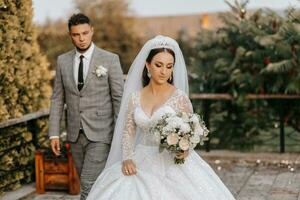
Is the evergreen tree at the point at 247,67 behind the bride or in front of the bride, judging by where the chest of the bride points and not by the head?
behind

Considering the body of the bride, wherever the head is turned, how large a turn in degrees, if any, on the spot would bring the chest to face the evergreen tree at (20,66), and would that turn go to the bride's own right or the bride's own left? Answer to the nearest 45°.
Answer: approximately 135° to the bride's own right

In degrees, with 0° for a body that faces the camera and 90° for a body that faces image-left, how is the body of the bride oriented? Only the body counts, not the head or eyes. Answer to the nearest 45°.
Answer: approximately 0°

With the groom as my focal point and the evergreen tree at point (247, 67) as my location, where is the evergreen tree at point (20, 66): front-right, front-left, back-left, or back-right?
front-right

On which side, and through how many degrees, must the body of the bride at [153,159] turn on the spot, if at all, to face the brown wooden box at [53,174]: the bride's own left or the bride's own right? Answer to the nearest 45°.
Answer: approximately 135° to the bride's own right

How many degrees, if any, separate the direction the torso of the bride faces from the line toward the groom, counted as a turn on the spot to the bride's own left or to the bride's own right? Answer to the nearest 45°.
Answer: approximately 135° to the bride's own right
